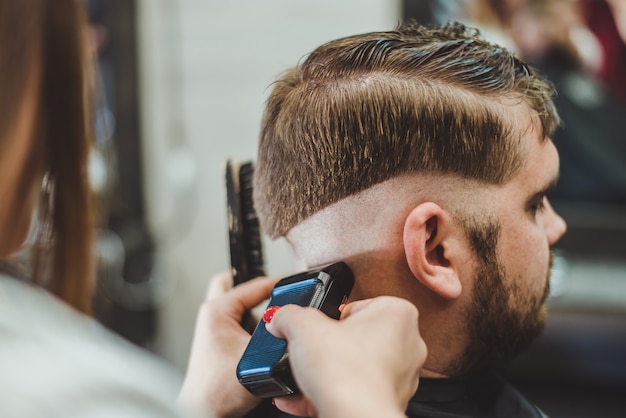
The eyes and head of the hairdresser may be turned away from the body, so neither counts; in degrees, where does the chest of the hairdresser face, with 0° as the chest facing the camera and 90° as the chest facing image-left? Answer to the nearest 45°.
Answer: approximately 225°
